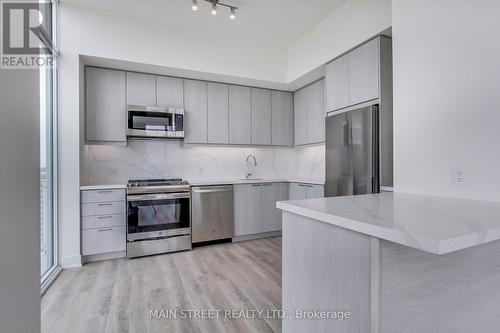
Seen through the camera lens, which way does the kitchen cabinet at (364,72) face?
facing the viewer and to the left of the viewer

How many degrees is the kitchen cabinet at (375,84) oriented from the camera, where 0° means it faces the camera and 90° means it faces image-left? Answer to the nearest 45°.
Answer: approximately 45°

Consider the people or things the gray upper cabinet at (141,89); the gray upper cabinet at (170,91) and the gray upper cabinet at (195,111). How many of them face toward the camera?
3

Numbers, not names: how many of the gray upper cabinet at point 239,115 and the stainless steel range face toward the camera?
2

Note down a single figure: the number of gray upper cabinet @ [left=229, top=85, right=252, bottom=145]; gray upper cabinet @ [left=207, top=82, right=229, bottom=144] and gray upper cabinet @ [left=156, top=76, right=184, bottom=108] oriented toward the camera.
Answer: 3

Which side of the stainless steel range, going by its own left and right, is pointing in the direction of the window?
right

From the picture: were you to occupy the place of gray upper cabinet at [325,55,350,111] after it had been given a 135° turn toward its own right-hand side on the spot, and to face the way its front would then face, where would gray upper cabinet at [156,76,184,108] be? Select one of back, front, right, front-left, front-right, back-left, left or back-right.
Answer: left

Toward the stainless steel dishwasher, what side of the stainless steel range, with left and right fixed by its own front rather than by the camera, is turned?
left

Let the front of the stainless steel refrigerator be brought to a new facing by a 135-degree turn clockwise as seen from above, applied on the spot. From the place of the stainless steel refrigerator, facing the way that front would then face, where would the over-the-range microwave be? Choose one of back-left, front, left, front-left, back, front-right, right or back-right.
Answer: left

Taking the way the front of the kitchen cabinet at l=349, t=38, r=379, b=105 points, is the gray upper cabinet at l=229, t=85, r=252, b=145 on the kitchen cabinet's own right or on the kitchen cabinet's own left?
on the kitchen cabinet's own right

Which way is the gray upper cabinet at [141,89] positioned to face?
toward the camera

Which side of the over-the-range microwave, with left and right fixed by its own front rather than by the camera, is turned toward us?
front
